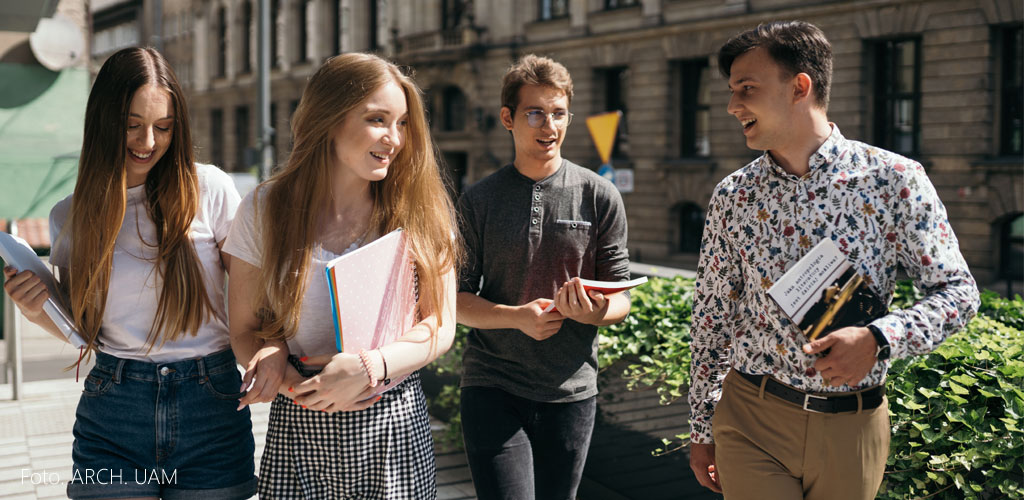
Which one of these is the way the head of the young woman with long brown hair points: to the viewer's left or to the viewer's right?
to the viewer's right

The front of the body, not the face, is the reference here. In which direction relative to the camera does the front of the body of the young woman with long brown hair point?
toward the camera

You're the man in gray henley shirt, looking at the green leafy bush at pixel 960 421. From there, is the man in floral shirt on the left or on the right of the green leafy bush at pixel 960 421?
right

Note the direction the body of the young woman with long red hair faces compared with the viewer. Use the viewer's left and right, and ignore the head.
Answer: facing the viewer

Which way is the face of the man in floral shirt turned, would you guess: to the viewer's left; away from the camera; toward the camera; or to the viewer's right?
to the viewer's left

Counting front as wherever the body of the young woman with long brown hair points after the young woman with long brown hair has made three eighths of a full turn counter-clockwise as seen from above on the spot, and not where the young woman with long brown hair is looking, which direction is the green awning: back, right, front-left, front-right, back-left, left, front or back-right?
front-left

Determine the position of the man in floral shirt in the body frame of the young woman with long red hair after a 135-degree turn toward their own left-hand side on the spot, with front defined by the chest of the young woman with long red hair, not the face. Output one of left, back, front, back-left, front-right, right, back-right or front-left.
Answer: front-right

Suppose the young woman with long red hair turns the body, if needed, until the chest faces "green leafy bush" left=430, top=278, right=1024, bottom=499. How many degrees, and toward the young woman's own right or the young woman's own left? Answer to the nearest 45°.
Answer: approximately 90° to the young woman's own left

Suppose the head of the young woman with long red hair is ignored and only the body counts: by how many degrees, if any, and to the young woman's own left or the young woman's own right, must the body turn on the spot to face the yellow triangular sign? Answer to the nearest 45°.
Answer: approximately 180°

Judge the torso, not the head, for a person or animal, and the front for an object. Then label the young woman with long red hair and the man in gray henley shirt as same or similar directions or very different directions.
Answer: same or similar directions

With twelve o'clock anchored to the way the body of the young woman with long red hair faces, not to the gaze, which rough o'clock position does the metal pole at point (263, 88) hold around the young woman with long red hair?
The metal pole is roughly at 6 o'clock from the young woman with long red hair.

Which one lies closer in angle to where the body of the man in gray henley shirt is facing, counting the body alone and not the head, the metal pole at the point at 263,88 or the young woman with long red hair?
the young woman with long red hair
